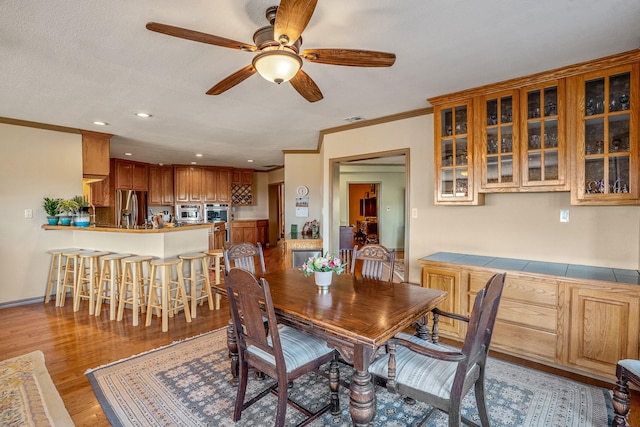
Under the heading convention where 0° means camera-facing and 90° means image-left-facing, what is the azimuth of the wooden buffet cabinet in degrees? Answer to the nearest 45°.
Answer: approximately 45°

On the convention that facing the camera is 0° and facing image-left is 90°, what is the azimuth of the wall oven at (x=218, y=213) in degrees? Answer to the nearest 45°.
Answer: approximately 0°

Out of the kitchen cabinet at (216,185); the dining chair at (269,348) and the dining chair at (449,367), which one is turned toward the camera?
the kitchen cabinet

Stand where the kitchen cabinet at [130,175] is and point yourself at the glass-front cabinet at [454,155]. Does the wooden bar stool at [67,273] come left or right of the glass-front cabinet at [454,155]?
right

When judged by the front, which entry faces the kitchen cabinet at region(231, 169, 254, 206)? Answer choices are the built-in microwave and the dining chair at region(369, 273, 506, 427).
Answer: the dining chair

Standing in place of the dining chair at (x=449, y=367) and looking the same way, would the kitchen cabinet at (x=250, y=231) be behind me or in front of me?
in front

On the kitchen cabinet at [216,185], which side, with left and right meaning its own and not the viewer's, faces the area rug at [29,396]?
front

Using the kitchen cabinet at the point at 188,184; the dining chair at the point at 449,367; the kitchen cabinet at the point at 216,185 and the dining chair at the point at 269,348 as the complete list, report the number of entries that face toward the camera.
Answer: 2

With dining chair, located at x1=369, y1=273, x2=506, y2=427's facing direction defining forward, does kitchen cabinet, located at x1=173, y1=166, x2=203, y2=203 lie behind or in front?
in front

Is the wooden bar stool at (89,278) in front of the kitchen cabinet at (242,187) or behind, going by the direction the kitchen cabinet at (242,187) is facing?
in front

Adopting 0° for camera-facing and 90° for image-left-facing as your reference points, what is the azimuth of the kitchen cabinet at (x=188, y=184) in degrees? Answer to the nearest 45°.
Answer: approximately 0°

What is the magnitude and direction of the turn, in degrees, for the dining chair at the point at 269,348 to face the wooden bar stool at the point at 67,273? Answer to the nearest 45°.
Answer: approximately 90° to its left
